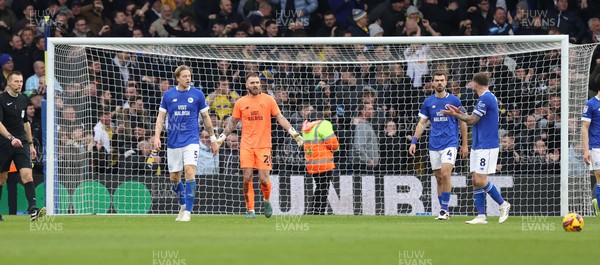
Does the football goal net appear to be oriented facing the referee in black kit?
no

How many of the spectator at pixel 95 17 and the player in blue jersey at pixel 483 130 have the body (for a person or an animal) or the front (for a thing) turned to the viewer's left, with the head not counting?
1

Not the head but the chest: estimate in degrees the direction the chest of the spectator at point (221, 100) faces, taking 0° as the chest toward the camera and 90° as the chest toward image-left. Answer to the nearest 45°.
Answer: approximately 0°

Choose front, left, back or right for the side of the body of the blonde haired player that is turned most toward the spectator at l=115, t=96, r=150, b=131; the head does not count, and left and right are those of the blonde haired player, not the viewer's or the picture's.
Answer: back

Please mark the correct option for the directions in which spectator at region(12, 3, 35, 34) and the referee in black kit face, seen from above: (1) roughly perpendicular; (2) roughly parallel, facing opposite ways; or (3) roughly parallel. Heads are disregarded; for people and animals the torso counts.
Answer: roughly parallel

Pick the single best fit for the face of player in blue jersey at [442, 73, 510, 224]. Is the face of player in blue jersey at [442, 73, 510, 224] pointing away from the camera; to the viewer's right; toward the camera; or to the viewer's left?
to the viewer's left

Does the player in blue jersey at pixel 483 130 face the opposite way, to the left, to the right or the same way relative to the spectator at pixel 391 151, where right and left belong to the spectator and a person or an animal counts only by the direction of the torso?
to the right

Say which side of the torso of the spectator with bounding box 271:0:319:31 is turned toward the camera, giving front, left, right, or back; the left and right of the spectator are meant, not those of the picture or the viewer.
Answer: front

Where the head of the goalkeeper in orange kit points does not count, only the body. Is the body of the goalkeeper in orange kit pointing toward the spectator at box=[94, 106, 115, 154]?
no

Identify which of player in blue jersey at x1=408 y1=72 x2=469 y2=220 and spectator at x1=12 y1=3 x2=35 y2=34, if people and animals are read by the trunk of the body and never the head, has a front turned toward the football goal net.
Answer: the spectator

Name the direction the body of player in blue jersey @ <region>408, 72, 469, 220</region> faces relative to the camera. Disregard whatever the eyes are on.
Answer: toward the camera

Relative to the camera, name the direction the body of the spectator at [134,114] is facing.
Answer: toward the camera

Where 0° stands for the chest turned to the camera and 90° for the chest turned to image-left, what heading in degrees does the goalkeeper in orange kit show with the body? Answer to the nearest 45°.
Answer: approximately 0°
